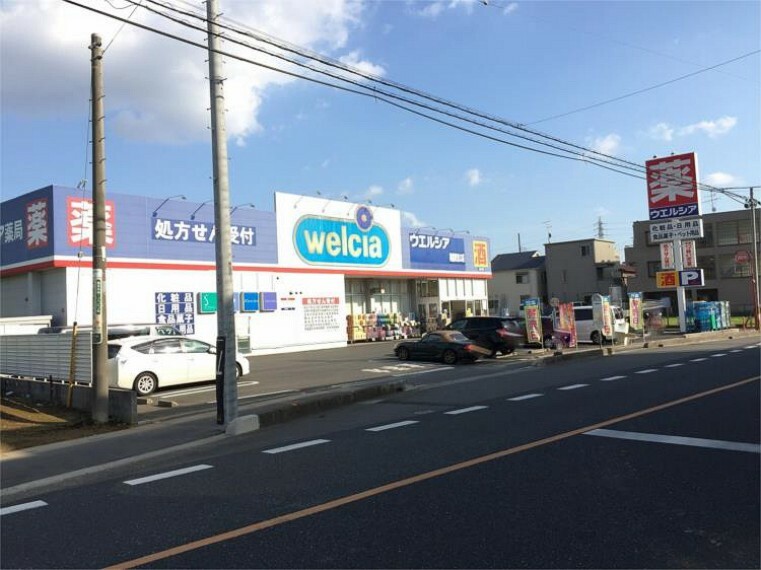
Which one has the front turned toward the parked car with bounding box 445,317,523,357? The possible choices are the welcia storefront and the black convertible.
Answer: the welcia storefront

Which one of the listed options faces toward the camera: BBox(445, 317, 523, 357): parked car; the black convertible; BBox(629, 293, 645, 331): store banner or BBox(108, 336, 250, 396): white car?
the store banner

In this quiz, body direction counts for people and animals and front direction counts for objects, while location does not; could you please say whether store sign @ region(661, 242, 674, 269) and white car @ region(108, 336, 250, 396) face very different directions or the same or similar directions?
very different directions

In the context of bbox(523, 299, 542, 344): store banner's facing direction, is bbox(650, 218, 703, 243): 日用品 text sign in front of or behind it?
behind

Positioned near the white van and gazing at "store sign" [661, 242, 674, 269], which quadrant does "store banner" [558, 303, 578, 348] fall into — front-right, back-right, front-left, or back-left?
back-right

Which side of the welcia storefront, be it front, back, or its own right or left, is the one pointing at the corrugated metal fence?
right

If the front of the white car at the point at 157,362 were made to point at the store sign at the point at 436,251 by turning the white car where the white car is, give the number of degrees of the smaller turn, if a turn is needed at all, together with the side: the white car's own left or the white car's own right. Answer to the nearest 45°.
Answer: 0° — it already faces it

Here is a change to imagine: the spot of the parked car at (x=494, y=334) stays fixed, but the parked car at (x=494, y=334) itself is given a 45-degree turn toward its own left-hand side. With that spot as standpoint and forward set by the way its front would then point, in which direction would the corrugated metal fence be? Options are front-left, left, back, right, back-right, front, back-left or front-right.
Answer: front-left

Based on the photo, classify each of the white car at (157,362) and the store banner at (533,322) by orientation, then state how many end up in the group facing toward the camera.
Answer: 1
